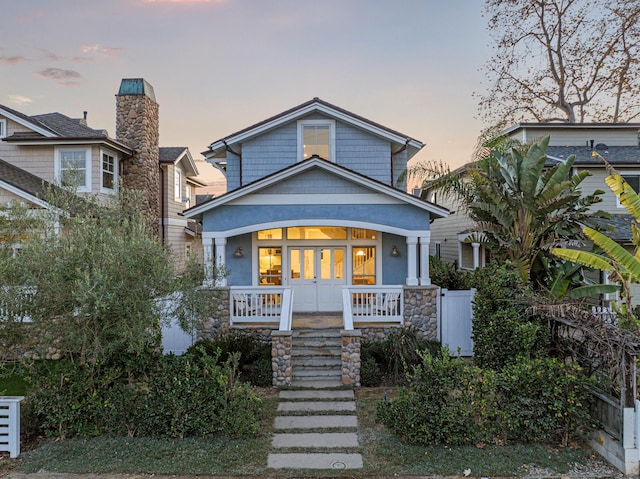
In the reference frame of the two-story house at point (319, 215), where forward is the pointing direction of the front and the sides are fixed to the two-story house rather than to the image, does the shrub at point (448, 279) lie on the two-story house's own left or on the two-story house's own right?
on the two-story house's own left

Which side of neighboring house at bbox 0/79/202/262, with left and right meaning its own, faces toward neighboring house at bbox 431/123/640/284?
left

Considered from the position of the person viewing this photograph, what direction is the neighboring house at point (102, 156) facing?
facing the viewer

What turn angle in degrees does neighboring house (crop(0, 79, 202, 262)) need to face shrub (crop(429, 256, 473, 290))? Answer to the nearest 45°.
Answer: approximately 45° to its left

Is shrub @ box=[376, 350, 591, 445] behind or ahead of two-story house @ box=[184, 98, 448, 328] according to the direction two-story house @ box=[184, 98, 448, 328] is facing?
ahead

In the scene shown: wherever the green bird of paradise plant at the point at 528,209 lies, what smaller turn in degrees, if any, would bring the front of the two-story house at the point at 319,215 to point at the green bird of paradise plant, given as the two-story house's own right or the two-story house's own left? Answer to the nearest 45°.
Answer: approximately 45° to the two-story house's own left

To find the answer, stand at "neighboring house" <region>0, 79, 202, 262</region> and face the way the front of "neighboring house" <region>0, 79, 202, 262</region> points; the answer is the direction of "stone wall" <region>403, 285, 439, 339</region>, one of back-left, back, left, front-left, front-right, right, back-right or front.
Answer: front-left

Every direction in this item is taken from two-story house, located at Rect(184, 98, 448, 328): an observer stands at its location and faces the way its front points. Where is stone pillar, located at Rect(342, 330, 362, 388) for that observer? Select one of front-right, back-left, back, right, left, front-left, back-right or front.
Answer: front

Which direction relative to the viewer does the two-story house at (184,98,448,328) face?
toward the camera

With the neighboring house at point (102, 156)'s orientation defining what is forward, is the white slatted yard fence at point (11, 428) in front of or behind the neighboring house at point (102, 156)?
in front
